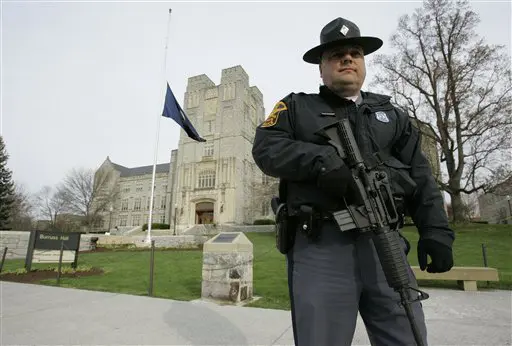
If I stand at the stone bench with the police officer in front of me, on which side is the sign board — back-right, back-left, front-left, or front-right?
front-right

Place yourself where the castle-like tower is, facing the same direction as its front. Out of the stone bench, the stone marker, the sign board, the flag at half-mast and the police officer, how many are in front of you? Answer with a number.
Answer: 5

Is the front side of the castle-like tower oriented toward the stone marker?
yes

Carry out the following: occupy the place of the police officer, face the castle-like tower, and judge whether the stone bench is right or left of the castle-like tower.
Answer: right

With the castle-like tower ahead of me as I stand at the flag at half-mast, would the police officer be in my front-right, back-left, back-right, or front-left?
back-right

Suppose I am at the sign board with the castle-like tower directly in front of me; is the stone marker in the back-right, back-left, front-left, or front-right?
back-right

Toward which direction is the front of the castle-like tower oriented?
toward the camera

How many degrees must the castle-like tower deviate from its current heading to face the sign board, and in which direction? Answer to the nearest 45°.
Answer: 0° — it already faces it

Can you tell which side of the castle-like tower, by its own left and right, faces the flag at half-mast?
front

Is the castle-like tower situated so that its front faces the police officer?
yes

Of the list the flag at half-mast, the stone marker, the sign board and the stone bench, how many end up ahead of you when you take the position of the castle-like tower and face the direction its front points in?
4

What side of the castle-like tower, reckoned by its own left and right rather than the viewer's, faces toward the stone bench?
front
